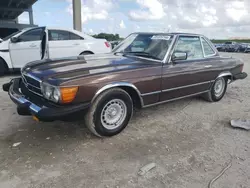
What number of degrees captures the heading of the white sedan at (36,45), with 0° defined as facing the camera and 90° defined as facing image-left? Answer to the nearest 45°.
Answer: approximately 90°

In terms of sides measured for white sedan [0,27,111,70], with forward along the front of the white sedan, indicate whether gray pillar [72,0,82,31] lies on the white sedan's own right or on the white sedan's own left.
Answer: on the white sedan's own right

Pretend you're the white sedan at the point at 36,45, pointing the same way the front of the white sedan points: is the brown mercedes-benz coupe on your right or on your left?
on your left

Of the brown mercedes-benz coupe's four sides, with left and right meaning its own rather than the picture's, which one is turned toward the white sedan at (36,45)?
right

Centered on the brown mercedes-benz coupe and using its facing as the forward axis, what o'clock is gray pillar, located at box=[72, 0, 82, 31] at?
The gray pillar is roughly at 4 o'clock from the brown mercedes-benz coupe.

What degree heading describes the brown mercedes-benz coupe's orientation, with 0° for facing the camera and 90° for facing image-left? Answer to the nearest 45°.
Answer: approximately 45°
